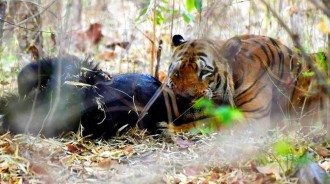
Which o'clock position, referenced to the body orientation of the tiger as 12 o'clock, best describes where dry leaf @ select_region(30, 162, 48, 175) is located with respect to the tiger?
The dry leaf is roughly at 12 o'clock from the tiger.

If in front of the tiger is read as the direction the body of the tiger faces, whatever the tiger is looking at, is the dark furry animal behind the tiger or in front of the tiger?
in front

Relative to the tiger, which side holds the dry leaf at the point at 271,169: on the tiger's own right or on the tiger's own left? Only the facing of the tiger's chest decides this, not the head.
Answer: on the tiger's own left

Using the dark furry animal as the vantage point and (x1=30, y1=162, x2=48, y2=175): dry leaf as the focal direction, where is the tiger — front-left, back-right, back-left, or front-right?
back-left

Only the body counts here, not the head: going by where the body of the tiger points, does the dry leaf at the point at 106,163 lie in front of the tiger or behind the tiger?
in front

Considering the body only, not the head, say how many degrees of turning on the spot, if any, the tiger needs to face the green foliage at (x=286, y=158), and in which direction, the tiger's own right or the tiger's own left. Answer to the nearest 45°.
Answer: approximately 45° to the tiger's own left

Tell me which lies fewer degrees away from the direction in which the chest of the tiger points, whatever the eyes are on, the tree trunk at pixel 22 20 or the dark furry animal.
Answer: the dark furry animal
